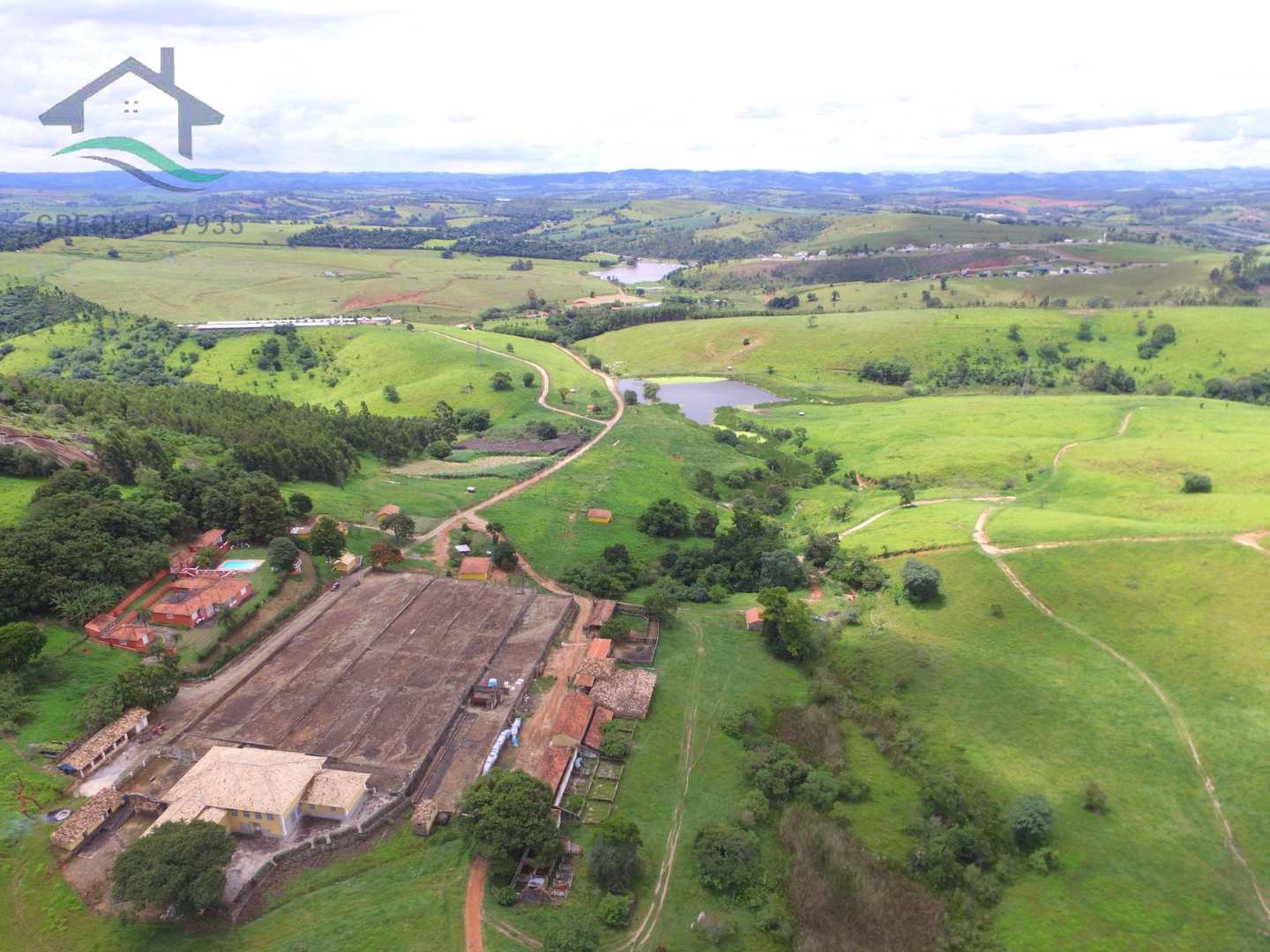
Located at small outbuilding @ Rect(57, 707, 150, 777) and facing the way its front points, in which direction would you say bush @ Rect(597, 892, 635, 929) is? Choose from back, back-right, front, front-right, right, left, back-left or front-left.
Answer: front

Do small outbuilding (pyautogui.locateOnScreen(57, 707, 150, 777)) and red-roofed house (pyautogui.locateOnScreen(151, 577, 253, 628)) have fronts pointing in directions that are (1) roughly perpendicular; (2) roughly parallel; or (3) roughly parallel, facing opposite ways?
roughly parallel

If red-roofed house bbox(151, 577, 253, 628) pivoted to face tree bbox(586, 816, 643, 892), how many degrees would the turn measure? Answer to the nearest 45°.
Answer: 0° — it already faces it

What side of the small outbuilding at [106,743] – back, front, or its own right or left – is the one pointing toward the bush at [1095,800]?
front

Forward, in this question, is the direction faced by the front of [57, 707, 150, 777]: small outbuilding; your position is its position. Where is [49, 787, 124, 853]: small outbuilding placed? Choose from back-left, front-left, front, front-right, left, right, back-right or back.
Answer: front-right

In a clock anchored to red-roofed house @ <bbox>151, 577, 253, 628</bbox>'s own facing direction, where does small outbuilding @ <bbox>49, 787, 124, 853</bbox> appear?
The small outbuilding is roughly at 2 o'clock from the red-roofed house.

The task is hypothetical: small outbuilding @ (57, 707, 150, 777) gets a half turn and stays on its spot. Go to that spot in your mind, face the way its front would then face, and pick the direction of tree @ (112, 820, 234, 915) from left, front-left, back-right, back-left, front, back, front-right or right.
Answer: back-left

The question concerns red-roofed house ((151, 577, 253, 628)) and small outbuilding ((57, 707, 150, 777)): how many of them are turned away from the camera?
0

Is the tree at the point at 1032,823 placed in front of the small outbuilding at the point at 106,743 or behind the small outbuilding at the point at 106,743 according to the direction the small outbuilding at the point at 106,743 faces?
in front

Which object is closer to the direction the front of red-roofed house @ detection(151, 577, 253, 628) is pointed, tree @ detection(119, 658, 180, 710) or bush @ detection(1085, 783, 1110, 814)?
the bush

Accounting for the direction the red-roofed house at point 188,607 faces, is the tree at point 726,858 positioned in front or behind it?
in front

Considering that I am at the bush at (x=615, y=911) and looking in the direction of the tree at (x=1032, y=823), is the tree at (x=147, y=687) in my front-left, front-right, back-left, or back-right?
back-left

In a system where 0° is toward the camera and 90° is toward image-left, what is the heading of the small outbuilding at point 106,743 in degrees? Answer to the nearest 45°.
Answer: approximately 315°

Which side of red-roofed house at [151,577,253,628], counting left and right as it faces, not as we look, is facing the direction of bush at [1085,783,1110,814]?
front
